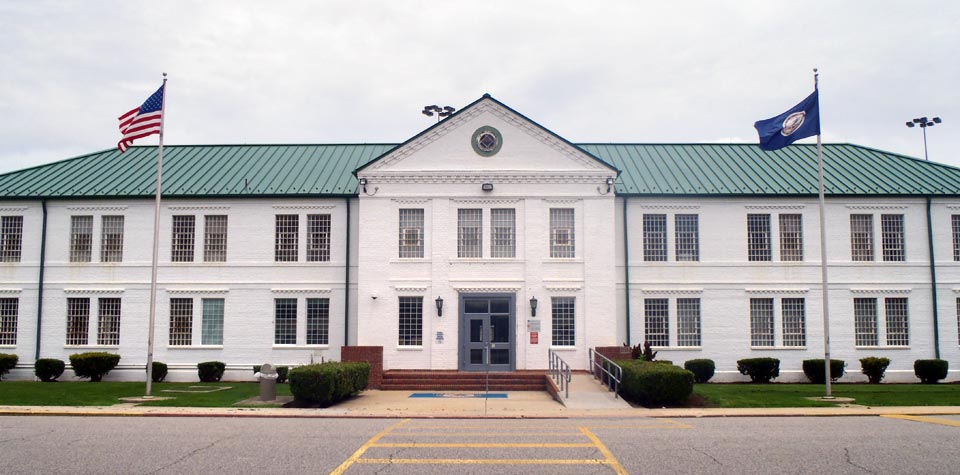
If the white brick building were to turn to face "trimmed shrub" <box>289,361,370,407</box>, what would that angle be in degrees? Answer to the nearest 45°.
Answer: approximately 45° to its right

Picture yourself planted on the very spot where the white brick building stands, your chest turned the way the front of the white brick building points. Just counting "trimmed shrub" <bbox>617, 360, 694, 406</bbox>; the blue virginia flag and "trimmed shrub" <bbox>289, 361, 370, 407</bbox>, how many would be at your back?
0

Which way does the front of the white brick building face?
toward the camera

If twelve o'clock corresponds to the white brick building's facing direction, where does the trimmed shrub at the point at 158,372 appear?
The trimmed shrub is roughly at 3 o'clock from the white brick building.

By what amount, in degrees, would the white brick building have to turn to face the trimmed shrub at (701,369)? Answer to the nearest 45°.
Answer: approximately 90° to its left

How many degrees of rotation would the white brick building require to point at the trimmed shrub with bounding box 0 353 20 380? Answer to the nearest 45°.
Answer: approximately 90° to its right

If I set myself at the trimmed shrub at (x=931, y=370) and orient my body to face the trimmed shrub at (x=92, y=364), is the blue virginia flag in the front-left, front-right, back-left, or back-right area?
front-left

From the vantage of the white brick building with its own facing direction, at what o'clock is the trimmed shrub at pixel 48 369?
The trimmed shrub is roughly at 3 o'clock from the white brick building.

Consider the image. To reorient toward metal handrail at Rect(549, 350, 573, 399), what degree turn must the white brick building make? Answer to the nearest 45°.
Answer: approximately 45° to its left

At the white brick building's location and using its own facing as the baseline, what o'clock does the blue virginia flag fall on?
The blue virginia flag is roughly at 10 o'clock from the white brick building.

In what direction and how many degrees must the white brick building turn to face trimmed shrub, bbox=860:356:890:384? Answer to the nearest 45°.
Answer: approximately 90° to its left
